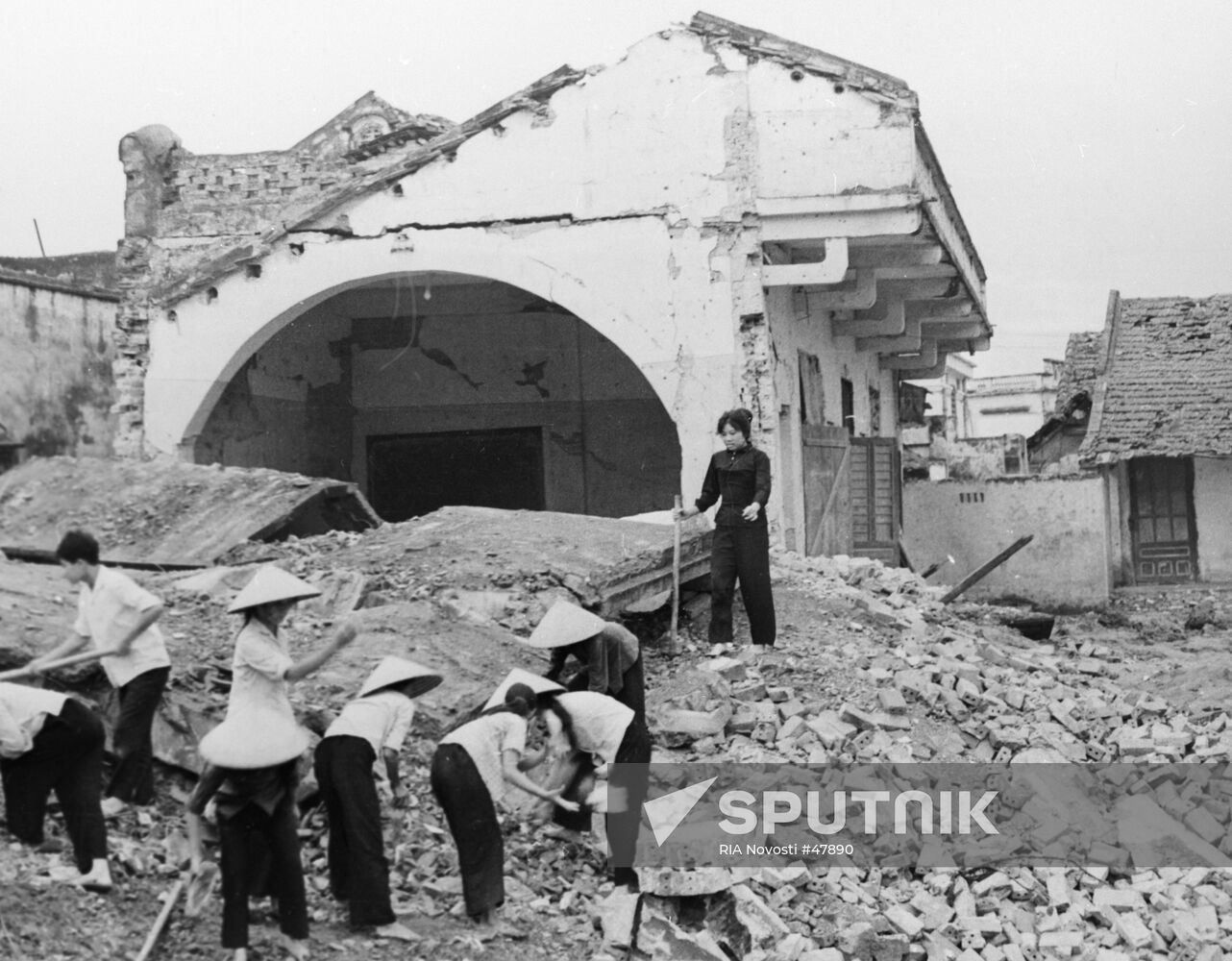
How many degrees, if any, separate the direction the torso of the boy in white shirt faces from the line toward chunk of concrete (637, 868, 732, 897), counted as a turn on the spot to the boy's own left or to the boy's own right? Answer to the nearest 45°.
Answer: approximately 135° to the boy's own left

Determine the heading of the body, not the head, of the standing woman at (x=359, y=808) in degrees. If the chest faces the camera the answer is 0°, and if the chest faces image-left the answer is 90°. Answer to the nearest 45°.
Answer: approximately 270°

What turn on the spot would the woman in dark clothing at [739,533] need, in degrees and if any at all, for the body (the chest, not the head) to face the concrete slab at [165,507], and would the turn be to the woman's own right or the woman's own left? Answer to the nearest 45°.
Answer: approximately 45° to the woman's own right

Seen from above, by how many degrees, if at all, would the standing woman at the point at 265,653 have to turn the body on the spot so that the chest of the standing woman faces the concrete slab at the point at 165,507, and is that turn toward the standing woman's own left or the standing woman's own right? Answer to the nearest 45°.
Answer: approximately 90° to the standing woman's own left

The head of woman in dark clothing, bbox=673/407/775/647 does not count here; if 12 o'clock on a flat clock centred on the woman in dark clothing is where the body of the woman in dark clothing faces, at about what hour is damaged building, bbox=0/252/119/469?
The damaged building is roughly at 3 o'clock from the woman in dark clothing.

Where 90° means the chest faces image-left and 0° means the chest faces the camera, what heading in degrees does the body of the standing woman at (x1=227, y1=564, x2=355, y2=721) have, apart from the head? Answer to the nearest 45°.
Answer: approximately 270°

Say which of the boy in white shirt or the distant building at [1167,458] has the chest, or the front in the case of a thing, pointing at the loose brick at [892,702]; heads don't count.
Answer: the distant building
